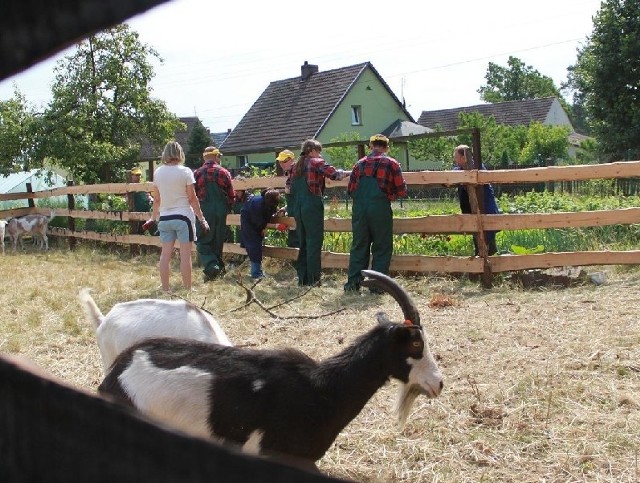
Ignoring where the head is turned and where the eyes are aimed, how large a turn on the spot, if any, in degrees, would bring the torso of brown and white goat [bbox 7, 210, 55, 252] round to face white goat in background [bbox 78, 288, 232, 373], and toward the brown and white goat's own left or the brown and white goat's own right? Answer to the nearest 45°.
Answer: approximately 90° to the brown and white goat's own left

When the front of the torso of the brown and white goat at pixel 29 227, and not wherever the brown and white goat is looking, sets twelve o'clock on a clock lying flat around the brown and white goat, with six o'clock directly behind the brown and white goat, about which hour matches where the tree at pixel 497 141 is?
The tree is roughly at 5 o'clock from the brown and white goat.

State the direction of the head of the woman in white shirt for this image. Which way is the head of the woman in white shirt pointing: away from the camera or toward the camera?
away from the camera

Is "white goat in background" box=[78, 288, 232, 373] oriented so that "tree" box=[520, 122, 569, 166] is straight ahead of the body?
no

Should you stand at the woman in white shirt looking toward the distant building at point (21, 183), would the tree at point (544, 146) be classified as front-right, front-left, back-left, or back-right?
front-right

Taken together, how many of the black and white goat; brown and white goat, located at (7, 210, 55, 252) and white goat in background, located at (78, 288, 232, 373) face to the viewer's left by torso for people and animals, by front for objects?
1

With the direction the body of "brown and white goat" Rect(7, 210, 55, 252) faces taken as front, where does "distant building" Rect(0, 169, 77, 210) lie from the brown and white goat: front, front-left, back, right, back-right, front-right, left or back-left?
right

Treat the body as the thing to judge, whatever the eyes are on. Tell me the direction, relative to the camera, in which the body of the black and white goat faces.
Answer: to the viewer's right

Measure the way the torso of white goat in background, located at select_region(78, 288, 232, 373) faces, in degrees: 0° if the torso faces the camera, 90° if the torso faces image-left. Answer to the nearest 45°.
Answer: approximately 270°

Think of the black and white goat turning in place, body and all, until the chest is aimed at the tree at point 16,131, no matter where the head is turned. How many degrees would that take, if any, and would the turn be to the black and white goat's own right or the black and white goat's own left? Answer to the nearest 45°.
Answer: approximately 90° to the black and white goat's own left

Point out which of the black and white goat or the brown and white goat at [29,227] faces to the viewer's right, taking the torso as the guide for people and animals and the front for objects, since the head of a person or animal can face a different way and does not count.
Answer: the black and white goat

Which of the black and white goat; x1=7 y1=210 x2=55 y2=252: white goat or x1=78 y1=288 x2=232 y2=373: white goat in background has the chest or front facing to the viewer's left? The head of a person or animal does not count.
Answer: the white goat

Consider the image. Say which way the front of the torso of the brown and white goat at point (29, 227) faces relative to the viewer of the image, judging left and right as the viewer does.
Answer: facing to the left of the viewer

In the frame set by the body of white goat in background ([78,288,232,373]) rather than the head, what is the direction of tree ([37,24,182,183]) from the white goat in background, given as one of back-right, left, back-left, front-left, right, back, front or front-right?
left

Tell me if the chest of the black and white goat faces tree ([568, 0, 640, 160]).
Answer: no

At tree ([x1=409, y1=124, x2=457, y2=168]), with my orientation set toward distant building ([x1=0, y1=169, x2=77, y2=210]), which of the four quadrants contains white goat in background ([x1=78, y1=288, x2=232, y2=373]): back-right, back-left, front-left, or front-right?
front-left

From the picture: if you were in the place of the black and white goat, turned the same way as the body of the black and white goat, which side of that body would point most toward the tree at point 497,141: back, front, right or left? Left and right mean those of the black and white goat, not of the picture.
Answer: left

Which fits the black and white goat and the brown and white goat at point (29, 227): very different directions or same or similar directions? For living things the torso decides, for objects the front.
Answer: very different directions
